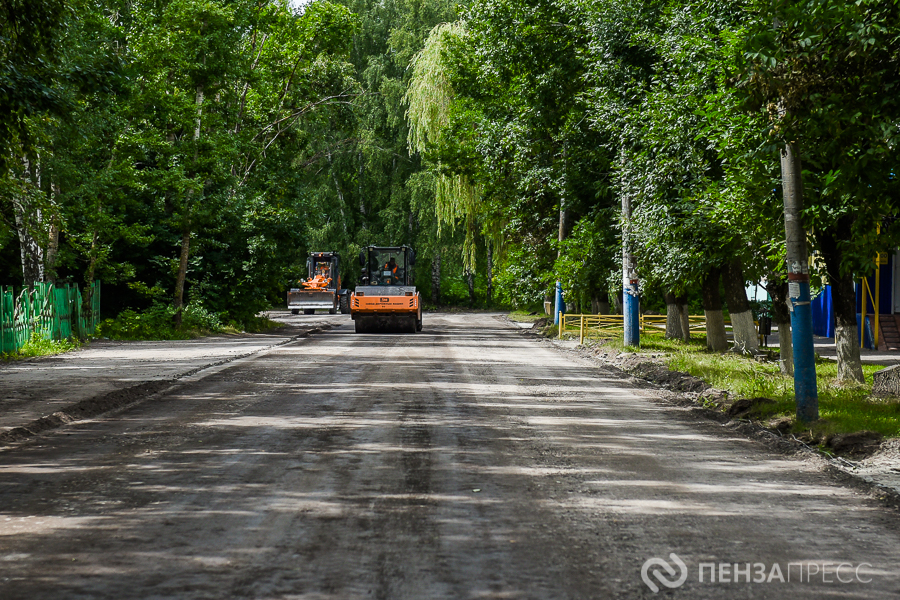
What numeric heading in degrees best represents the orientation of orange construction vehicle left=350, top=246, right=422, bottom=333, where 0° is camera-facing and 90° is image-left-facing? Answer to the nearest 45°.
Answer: approximately 0°

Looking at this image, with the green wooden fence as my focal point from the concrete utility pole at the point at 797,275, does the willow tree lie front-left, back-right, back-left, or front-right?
front-right

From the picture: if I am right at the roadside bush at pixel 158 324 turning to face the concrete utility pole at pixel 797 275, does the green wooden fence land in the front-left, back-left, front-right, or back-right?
front-right

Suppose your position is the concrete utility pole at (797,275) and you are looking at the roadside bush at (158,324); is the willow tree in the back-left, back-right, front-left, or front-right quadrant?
front-right

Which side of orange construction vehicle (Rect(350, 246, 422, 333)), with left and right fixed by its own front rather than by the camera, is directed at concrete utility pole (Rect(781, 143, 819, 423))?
front

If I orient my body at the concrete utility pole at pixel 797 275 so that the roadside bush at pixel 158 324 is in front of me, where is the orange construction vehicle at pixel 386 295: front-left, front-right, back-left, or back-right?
front-right

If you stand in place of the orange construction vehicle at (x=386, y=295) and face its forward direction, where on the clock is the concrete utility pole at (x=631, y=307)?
The concrete utility pole is roughly at 11 o'clock from the orange construction vehicle.

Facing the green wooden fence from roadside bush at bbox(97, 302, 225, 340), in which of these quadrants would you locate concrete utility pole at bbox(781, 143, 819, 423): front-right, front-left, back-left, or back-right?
front-left
